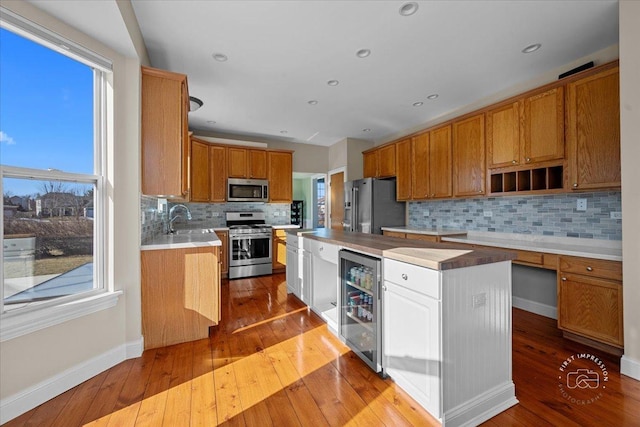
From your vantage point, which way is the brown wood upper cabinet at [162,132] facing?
to the viewer's right

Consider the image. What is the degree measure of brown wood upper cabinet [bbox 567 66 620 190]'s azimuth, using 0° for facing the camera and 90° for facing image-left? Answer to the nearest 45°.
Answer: approximately 45°

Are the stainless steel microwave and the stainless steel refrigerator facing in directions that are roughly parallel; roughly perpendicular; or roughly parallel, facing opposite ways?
roughly perpendicular

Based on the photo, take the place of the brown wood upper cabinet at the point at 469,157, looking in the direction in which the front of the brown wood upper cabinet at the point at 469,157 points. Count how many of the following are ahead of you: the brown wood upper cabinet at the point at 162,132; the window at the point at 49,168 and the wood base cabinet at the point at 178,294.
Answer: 3

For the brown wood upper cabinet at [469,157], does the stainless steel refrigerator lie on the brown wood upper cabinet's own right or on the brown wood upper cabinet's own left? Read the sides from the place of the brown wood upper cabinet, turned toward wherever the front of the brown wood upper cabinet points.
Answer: on the brown wood upper cabinet's own right

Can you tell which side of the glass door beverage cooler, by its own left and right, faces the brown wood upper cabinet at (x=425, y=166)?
back

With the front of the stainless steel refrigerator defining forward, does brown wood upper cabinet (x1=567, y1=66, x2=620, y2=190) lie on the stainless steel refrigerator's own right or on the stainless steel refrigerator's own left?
on the stainless steel refrigerator's own left

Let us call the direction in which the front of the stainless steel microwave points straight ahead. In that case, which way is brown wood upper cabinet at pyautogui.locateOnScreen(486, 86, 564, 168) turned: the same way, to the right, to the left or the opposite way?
to the right

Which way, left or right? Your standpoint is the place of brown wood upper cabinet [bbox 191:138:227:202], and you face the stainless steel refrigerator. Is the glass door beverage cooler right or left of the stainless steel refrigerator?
right
